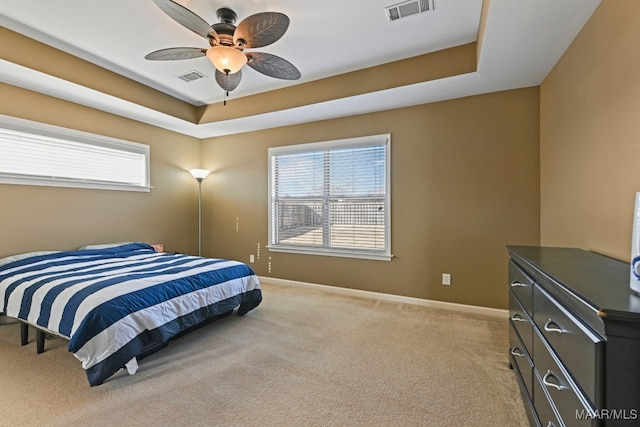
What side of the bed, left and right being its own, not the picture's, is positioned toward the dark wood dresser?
front

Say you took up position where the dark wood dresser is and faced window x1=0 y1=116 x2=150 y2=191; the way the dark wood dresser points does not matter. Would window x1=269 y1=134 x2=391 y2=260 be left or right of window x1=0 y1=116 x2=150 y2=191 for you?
right

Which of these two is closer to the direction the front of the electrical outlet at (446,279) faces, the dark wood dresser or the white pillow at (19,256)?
the dark wood dresser

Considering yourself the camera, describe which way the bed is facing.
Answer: facing the viewer and to the right of the viewer

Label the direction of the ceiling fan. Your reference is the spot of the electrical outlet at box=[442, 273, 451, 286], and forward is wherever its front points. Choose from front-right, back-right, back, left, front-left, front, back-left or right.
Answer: front-right

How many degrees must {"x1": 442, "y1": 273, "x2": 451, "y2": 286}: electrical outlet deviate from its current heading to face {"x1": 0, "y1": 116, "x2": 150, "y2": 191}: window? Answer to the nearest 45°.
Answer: approximately 45° to its right

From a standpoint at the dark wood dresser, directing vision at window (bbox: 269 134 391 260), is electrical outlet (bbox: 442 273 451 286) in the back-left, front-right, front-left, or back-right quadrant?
front-right

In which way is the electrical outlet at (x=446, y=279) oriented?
toward the camera

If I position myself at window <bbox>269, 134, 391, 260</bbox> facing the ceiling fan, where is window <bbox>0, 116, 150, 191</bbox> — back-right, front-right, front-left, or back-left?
front-right

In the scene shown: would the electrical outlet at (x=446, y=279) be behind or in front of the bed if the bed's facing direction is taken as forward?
in front

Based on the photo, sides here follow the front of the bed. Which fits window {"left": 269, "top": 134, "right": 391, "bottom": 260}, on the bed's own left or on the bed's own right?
on the bed's own left

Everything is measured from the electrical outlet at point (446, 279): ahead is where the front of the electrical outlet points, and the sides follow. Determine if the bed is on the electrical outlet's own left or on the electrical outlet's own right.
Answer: on the electrical outlet's own right

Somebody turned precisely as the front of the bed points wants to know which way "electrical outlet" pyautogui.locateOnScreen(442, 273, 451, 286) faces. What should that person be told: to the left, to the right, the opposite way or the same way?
to the right

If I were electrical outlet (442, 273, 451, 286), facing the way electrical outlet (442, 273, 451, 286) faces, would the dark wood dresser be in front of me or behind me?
in front

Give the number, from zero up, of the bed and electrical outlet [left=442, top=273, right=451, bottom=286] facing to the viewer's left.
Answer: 0

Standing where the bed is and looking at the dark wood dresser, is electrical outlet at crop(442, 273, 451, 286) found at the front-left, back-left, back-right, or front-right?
front-left
